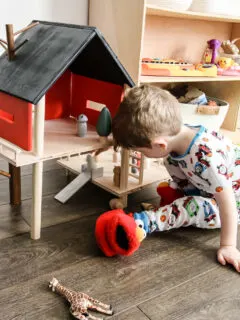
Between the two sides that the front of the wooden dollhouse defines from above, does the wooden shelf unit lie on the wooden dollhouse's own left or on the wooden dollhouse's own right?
on the wooden dollhouse's own left

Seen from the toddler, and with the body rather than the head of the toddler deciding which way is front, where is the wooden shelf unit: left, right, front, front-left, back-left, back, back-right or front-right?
right

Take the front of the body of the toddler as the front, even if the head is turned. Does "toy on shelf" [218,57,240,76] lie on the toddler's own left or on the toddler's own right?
on the toddler's own right

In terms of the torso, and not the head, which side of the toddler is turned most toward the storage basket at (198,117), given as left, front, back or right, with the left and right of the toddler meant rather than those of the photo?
right

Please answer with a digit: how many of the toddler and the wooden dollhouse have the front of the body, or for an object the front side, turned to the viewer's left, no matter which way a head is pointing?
1

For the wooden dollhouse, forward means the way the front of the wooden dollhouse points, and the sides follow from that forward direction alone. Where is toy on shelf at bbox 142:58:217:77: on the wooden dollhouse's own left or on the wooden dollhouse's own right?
on the wooden dollhouse's own left

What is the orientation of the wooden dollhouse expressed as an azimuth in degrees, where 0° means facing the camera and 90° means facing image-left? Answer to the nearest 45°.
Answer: approximately 315°

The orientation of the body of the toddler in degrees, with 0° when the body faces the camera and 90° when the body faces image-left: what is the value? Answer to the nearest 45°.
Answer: approximately 90°
